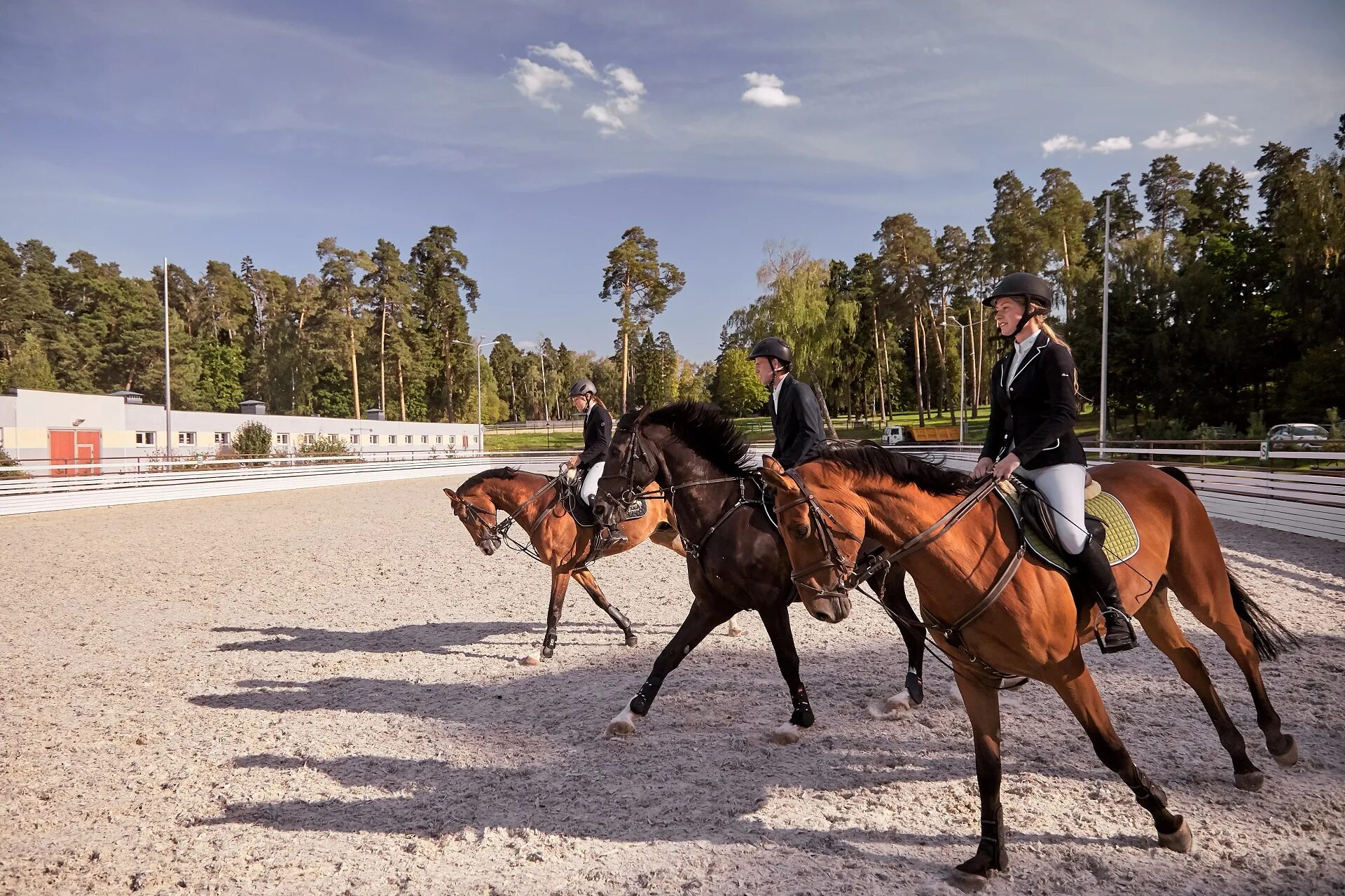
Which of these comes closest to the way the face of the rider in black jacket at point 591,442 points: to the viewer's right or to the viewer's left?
to the viewer's left

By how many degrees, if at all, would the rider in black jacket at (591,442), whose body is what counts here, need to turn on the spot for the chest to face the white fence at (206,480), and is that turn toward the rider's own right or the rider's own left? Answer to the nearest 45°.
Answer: approximately 45° to the rider's own right

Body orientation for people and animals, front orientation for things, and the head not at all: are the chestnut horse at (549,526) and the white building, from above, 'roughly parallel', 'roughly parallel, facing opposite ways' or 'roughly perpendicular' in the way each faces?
roughly perpendicular

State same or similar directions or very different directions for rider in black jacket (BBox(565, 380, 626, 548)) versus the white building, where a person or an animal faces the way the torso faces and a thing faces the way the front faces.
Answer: very different directions

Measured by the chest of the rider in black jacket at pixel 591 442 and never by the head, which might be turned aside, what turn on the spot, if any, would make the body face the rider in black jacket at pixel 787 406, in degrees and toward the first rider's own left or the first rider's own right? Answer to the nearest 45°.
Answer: approximately 135° to the first rider's own left

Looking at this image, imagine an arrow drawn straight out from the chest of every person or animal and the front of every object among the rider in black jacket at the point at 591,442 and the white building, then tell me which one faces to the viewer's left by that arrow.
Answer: the rider in black jacket

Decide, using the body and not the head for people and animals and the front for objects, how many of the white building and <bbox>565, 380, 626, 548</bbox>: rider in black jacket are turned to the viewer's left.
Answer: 1

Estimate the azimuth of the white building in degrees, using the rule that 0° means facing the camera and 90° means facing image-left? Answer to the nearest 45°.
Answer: approximately 315°

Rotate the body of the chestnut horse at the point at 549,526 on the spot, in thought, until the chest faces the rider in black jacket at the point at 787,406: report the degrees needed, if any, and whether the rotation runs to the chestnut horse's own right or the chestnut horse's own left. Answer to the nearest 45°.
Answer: approximately 90° to the chestnut horse's own left

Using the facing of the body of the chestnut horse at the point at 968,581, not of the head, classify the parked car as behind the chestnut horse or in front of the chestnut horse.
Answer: behind

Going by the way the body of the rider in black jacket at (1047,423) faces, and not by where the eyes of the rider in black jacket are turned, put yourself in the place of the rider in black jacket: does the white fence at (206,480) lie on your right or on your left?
on your right

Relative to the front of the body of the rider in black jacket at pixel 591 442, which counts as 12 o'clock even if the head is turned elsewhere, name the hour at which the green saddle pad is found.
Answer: The green saddle pad is roughly at 8 o'clock from the rider in black jacket.
